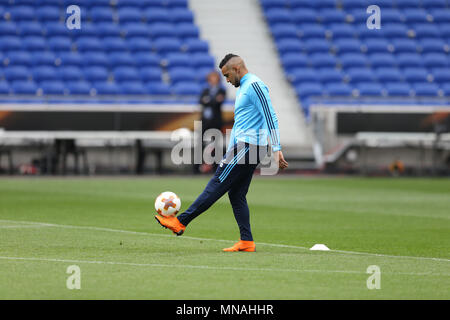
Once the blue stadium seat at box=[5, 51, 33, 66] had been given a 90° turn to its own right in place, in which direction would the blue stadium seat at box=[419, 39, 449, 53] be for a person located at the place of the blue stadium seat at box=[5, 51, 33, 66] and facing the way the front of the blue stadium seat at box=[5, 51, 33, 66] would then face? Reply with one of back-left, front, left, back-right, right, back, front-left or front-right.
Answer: back

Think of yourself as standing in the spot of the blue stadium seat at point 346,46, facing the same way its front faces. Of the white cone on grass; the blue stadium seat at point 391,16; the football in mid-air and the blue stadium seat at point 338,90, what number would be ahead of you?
3

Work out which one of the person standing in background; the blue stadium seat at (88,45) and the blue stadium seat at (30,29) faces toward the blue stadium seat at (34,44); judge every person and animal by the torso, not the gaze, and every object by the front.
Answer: the blue stadium seat at (30,29)

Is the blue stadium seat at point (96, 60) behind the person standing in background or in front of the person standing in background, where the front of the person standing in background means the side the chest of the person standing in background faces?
behind

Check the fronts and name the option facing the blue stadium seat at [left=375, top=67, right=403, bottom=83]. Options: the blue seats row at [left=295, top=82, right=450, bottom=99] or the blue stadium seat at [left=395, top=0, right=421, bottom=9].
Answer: the blue stadium seat at [left=395, top=0, right=421, bottom=9]

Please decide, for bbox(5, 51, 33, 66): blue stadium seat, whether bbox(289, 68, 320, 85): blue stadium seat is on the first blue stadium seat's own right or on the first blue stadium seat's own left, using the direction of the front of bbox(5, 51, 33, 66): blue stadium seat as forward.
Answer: on the first blue stadium seat's own left

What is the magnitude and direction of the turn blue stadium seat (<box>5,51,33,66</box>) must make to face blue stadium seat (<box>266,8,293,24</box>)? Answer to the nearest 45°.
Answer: approximately 90° to its left

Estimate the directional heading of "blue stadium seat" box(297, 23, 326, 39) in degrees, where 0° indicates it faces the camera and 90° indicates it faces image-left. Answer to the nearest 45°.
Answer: approximately 0°

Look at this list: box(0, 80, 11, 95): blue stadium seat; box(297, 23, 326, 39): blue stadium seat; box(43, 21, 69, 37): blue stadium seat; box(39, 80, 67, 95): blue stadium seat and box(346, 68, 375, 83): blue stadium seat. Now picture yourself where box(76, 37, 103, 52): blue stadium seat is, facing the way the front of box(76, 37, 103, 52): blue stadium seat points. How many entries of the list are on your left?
2

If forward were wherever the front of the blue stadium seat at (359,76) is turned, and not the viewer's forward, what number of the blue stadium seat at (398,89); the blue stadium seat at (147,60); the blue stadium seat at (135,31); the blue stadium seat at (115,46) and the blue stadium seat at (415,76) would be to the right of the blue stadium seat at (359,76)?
3

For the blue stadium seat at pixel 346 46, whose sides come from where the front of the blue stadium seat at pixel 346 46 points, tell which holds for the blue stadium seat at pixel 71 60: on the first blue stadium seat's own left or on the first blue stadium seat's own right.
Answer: on the first blue stadium seat's own right

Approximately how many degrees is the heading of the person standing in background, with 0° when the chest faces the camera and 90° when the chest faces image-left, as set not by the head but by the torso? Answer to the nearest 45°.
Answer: approximately 0°

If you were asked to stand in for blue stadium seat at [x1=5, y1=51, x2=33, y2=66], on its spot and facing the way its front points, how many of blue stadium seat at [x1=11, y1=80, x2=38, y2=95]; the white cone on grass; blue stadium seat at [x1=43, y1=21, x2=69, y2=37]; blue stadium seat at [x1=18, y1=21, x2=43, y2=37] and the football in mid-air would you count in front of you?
3

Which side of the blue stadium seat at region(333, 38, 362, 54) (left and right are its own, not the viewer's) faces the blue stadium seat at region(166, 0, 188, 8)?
right

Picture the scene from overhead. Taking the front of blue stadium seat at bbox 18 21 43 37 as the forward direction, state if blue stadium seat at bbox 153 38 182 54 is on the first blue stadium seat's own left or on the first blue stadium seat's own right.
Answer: on the first blue stadium seat's own left
